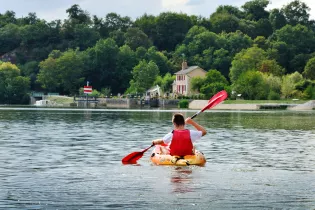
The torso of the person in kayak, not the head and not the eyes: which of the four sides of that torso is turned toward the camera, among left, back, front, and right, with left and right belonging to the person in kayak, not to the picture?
back
